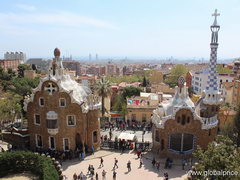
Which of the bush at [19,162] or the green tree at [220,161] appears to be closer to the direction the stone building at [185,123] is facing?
the green tree

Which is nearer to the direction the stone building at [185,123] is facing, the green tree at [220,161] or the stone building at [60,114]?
the green tree

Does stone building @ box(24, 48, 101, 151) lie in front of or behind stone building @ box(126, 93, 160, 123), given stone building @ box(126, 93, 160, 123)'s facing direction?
in front

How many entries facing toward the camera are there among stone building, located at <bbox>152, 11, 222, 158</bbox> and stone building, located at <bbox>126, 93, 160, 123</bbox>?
2

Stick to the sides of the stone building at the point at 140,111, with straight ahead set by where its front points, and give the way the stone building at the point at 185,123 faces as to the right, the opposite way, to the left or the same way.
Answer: the same way

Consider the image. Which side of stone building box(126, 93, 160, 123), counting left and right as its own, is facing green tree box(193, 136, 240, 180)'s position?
front

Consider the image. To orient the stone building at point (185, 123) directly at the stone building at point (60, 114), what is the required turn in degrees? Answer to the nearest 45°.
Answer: approximately 90° to its right

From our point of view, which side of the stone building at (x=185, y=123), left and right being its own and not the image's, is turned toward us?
front

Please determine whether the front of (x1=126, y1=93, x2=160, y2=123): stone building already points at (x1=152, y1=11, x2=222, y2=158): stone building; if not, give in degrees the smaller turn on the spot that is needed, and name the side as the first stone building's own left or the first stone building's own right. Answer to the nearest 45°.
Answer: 0° — it already faces it

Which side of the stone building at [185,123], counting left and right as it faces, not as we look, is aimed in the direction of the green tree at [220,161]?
front

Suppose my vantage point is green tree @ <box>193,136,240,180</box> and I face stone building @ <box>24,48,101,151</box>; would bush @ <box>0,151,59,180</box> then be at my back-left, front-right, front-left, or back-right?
front-left
